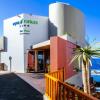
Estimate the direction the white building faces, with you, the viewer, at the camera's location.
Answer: facing the viewer
